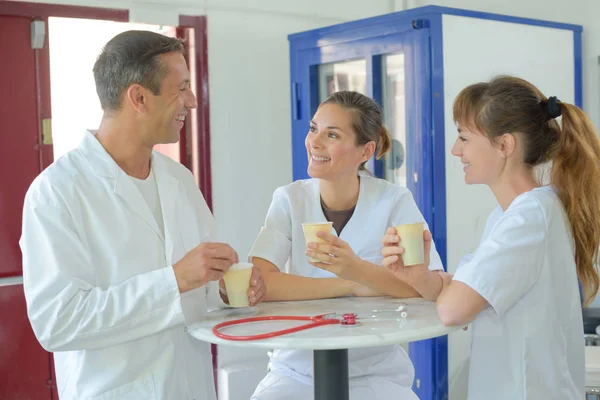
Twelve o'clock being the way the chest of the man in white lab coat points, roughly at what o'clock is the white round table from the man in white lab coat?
The white round table is roughly at 11 o'clock from the man in white lab coat.

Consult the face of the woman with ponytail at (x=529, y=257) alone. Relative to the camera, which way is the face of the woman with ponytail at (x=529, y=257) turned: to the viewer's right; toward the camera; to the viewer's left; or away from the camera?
to the viewer's left

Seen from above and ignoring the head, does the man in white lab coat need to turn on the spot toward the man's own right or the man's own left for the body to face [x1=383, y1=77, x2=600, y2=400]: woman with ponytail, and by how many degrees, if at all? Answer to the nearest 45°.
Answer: approximately 45° to the man's own left

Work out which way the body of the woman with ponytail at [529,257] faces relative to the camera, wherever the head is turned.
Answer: to the viewer's left

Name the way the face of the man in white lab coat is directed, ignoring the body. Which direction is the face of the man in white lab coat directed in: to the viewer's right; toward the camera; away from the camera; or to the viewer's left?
to the viewer's right

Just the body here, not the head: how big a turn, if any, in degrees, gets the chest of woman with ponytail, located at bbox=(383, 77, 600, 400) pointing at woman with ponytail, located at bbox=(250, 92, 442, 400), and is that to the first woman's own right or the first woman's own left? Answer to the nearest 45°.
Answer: approximately 45° to the first woman's own right

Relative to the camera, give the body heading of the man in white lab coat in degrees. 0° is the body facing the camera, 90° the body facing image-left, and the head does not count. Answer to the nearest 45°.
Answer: approximately 315°

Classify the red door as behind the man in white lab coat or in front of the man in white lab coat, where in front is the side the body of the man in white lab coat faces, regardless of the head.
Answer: behind

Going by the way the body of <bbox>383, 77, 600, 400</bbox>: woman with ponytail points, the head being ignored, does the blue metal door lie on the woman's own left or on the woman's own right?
on the woman's own right

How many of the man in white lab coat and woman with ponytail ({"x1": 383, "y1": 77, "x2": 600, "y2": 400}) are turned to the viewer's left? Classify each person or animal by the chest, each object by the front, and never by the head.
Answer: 1

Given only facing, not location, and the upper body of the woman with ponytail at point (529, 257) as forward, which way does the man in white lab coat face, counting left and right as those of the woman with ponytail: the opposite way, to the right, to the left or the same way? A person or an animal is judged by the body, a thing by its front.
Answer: the opposite way
